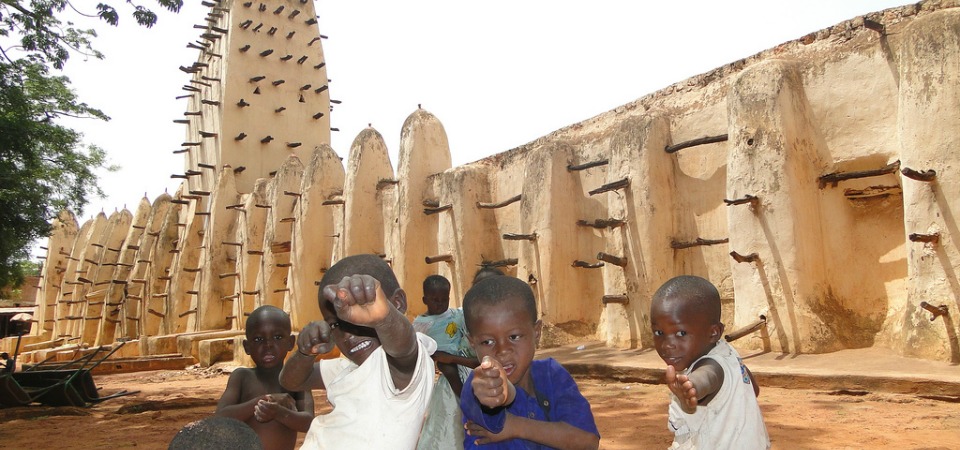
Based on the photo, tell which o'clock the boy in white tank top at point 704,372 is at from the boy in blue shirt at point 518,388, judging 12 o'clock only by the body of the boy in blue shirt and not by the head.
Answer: The boy in white tank top is roughly at 8 o'clock from the boy in blue shirt.

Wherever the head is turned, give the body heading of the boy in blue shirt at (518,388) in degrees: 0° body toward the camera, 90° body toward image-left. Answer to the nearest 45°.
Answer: approximately 0°

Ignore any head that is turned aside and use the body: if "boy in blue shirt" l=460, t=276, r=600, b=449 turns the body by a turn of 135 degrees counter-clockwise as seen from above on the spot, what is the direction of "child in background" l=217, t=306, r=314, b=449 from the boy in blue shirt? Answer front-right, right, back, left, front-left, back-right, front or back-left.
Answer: left

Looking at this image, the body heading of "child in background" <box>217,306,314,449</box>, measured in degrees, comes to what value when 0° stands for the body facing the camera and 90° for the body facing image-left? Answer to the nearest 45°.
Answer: approximately 0°

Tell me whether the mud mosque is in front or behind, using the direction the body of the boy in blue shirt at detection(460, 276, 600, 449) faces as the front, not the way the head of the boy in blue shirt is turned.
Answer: behind
